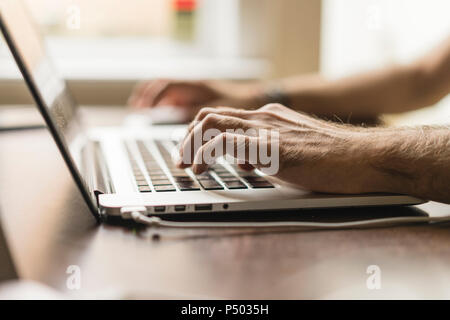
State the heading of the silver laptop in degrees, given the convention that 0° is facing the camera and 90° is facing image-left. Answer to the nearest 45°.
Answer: approximately 270°

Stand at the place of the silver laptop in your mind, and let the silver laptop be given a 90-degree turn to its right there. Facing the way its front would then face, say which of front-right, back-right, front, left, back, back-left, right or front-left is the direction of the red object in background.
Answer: back
